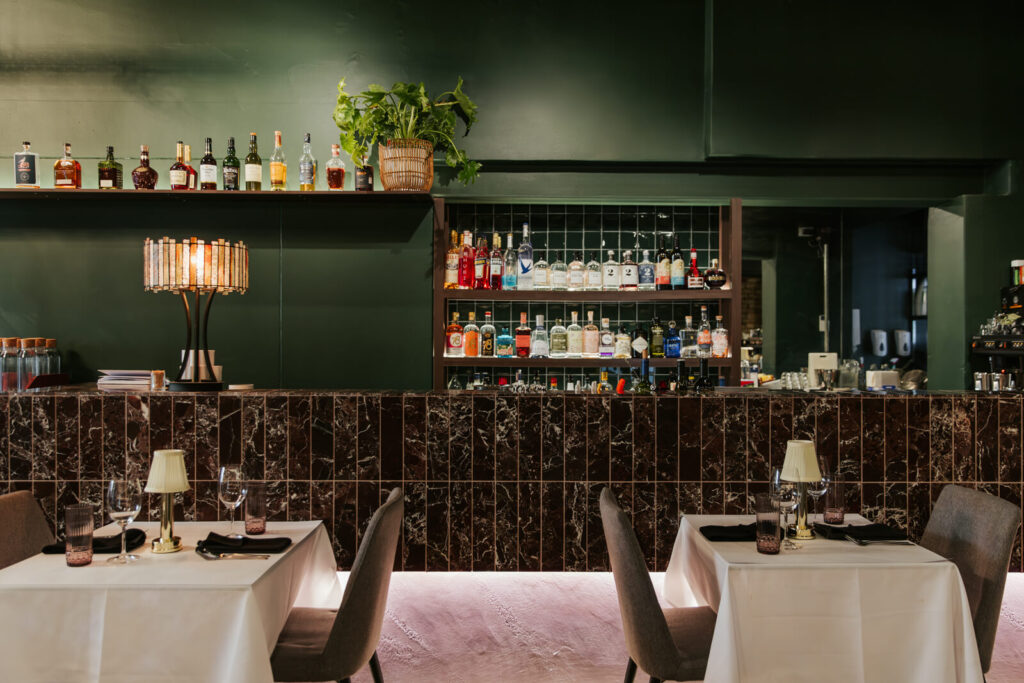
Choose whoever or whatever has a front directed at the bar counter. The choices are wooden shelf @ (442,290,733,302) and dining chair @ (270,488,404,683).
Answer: the wooden shelf

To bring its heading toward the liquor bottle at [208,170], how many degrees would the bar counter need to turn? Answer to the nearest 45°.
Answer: approximately 135° to its right

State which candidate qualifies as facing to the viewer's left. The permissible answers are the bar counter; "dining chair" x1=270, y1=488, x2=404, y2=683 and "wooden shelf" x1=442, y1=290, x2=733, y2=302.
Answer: the dining chair

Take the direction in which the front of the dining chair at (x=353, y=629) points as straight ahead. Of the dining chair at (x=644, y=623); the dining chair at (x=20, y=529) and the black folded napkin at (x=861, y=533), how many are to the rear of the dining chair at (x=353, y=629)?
2

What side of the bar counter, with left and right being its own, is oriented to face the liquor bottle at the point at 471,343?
back

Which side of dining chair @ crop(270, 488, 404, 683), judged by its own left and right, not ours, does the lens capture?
left

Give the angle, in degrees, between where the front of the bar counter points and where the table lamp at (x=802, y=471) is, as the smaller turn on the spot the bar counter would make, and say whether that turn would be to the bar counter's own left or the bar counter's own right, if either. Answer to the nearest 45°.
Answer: approximately 45° to the bar counter's own left

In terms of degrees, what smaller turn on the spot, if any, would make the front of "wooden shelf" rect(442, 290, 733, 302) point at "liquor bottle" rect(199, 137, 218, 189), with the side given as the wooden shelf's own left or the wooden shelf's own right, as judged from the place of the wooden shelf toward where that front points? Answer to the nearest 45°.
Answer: approximately 90° to the wooden shelf's own right

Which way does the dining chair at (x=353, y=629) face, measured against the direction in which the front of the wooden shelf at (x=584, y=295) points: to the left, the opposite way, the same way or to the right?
to the right

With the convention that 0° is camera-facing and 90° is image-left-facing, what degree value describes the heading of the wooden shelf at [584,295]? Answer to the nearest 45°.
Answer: approximately 0°

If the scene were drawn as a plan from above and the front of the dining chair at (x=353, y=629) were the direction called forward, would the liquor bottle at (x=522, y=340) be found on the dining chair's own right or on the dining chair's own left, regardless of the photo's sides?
on the dining chair's own right

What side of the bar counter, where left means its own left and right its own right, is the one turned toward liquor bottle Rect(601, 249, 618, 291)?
back

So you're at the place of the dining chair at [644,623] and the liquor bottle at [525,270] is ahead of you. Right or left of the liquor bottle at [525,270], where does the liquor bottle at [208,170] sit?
left

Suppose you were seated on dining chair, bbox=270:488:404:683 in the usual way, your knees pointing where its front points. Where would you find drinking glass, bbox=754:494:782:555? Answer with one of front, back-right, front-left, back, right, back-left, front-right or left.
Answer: back

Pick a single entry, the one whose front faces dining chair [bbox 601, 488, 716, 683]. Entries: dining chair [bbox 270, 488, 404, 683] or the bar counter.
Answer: the bar counter
